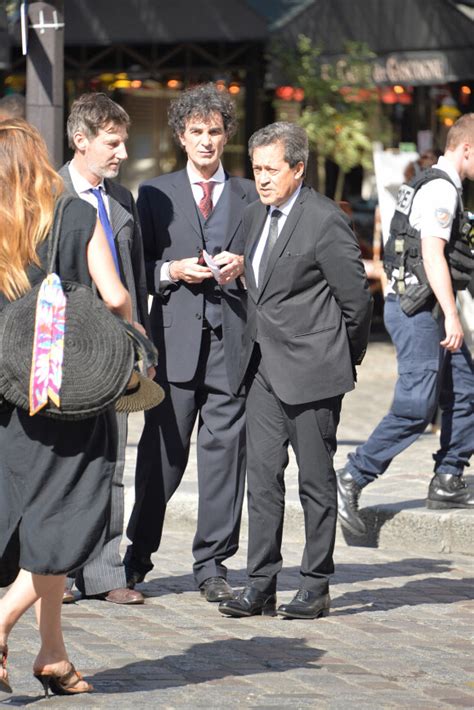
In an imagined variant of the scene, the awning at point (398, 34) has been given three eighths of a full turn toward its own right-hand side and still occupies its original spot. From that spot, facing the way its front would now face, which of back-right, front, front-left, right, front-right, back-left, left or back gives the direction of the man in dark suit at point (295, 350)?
back-left

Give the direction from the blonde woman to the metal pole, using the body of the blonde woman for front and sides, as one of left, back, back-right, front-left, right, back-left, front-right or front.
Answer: front-left

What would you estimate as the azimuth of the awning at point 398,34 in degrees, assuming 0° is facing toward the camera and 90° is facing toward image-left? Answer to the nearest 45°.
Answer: approximately 0°

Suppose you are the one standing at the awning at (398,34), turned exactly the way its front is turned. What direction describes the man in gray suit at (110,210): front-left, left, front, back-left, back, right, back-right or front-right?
front

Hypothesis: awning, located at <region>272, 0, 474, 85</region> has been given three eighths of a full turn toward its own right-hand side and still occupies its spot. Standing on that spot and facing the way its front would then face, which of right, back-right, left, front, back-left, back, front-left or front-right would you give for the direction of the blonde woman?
back-left

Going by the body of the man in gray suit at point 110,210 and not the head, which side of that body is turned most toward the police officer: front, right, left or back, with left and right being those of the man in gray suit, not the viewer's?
left

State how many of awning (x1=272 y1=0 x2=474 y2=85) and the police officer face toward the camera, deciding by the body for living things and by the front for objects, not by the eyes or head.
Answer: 1

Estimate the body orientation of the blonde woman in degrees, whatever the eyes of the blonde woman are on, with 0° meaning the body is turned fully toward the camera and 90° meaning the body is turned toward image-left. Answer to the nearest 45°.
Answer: approximately 225°

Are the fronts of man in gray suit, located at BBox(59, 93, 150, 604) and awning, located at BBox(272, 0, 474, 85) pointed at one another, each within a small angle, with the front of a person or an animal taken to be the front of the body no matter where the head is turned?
no

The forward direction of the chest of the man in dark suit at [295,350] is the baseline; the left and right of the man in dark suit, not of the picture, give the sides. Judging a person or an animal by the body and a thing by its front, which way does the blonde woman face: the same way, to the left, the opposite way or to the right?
the opposite way

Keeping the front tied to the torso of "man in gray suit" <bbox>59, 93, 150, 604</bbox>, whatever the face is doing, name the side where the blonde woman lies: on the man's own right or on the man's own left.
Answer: on the man's own right

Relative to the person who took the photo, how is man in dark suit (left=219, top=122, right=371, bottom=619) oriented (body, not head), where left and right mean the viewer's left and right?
facing the viewer and to the left of the viewer

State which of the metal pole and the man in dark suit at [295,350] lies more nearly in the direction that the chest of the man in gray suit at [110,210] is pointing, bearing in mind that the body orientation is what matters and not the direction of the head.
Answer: the man in dark suit
